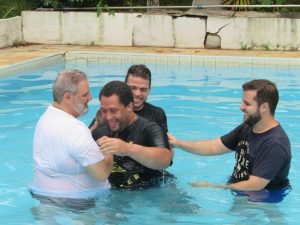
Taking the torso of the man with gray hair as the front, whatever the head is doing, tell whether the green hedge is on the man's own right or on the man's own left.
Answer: on the man's own left

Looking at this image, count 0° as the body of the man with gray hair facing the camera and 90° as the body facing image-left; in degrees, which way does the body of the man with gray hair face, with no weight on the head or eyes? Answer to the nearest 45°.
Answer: approximately 225°

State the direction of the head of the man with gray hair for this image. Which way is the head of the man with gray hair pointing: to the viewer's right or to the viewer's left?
to the viewer's right
